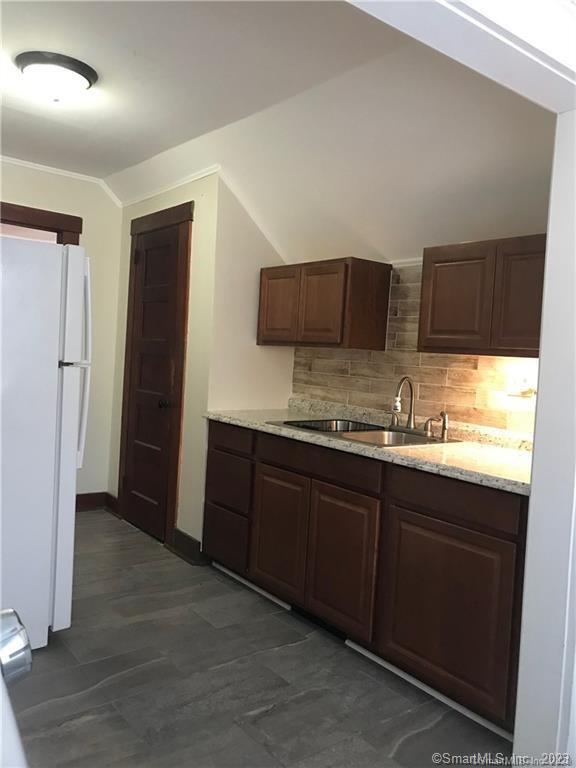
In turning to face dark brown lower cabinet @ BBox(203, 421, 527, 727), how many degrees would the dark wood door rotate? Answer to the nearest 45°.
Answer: approximately 90° to its left

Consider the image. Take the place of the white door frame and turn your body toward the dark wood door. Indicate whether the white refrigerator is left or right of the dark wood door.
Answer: left

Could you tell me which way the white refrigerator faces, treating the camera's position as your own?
facing to the right of the viewer

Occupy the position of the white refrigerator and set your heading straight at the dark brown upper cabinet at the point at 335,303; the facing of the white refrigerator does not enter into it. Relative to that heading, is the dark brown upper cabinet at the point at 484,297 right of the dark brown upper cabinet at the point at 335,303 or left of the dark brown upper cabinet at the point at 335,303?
right

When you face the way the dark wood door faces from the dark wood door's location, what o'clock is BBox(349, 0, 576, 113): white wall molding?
The white wall molding is roughly at 10 o'clock from the dark wood door.

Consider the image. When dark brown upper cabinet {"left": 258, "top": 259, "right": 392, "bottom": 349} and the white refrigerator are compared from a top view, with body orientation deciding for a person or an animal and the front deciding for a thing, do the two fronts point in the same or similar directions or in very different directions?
very different directions

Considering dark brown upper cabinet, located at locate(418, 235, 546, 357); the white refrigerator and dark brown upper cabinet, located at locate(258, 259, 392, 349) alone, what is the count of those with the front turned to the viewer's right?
1

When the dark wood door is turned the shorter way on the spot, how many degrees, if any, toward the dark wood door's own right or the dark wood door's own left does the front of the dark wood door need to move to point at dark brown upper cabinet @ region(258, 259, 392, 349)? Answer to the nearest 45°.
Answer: approximately 90° to the dark wood door's own left

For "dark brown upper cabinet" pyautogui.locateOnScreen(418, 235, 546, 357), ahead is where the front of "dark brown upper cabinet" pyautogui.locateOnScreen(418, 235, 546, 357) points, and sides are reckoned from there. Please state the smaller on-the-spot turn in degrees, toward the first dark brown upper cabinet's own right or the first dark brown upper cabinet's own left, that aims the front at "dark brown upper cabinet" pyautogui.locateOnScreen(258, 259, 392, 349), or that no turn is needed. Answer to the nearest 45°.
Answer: approximately 90° to the first dark brown upper cabinet's own right
